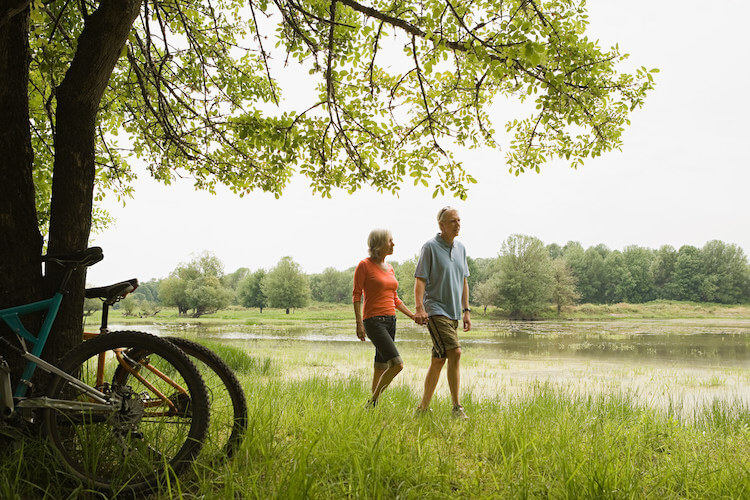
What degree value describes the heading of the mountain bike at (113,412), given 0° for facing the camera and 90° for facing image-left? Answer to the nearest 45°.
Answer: approximately 90°

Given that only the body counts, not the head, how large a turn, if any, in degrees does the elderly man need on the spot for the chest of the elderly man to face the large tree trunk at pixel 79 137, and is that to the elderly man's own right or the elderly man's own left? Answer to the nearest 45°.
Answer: approximately 90° to the elderly man's own right

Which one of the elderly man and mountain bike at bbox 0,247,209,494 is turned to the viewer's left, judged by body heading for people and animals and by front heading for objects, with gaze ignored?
the mountain bike

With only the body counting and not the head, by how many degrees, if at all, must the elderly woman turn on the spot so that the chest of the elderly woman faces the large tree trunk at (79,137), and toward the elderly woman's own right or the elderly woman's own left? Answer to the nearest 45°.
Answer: approximately 90° to the elderly woman's own right

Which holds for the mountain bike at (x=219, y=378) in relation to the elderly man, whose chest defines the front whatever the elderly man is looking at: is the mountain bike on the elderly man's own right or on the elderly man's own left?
on the elderly man's own right

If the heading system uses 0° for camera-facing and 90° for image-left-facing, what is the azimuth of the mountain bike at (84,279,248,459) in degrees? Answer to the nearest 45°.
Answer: approximately 90°
